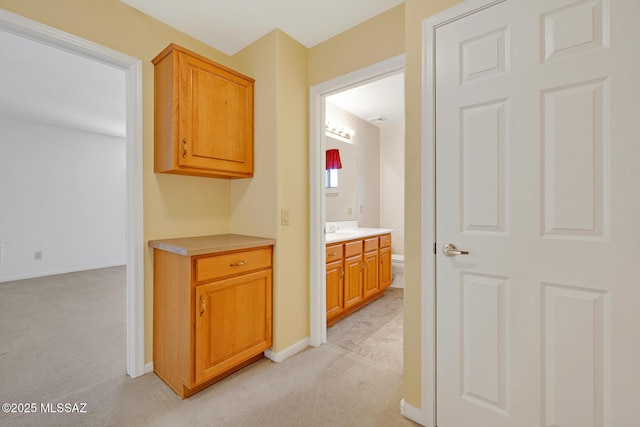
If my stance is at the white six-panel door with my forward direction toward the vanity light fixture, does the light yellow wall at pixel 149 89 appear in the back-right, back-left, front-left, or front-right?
front-left

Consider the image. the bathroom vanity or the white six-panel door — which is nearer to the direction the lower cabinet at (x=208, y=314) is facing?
the white six-panel door

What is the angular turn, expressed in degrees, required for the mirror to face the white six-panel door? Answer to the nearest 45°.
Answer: approximately 45° to its right

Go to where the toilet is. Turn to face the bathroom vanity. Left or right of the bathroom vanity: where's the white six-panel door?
left

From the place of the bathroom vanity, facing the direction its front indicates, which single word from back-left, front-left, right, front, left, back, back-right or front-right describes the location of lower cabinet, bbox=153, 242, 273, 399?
right

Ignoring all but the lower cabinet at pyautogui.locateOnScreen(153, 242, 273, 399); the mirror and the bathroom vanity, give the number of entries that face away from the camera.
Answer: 0

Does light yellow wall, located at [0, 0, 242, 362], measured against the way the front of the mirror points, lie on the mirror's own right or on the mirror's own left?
on the mirror's own right

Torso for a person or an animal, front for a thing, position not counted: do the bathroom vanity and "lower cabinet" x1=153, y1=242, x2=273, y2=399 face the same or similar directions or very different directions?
same or similar directions

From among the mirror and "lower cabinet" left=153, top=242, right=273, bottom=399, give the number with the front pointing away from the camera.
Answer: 0

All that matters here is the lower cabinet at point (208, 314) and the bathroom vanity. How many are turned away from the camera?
0

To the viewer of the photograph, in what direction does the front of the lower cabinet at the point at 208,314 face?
facing the viewer and to the right of the viewer

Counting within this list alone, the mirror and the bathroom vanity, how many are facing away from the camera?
0

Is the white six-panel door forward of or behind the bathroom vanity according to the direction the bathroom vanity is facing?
forward
